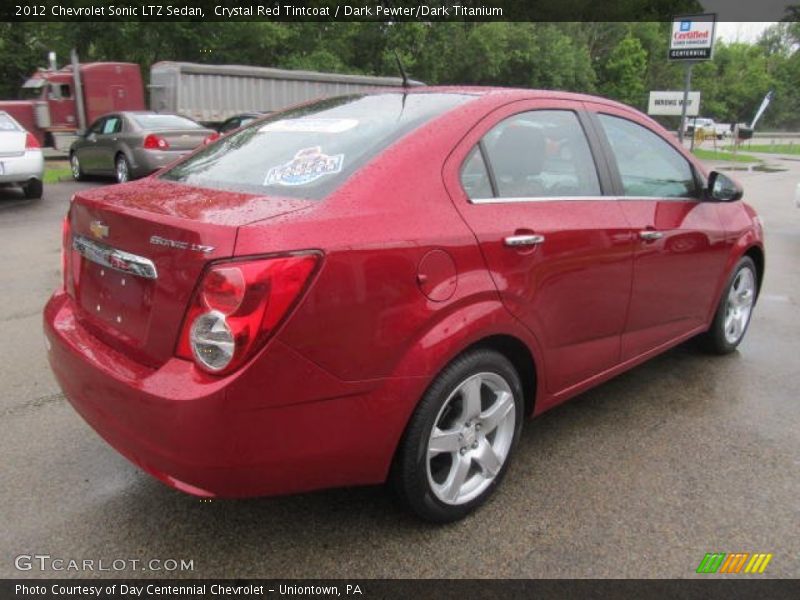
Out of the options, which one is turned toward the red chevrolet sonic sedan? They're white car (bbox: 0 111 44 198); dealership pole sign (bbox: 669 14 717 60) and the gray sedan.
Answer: the dealership pole sign

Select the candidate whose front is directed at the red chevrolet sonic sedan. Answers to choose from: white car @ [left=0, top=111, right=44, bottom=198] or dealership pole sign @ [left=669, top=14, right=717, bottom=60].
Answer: the dealership pole sign

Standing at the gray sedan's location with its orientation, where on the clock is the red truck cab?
The red truck cab is roughly at 1 o'clock from the gray sedan.

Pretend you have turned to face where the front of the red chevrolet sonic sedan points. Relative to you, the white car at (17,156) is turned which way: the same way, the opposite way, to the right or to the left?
to the left

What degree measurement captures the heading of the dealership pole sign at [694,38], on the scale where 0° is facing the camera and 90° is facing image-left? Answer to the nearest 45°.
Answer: approximately 0°

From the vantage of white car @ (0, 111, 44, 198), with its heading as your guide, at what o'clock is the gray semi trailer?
The gray semi trailer is roughly at 1 o'clock from the white car.

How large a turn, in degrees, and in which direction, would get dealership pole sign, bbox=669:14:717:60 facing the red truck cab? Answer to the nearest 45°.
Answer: approximately 90° to its right

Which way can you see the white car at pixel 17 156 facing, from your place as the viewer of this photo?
facing away from the viewer

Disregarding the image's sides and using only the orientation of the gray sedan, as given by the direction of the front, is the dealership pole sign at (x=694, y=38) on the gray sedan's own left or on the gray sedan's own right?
on the gray sedan's own right

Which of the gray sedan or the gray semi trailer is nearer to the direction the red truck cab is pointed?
the gray sedan

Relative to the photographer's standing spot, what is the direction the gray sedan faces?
facing away from the viewer and to the left of the viewer

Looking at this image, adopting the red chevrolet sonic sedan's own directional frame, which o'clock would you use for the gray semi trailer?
The gray semi trailer is roughly at 10 o'clock from the red chevrolet sonic sedan.
